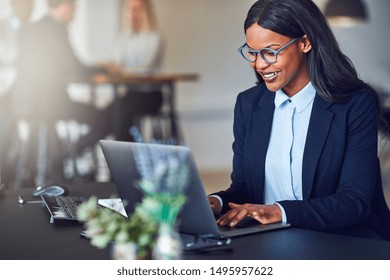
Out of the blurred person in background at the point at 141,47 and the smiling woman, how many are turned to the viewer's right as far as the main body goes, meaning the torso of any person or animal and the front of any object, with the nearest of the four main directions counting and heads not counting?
0

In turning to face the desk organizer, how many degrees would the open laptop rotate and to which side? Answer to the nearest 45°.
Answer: approximately 90° to its left

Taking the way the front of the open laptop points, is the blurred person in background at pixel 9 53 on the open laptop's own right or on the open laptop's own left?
on the open laptop's own left

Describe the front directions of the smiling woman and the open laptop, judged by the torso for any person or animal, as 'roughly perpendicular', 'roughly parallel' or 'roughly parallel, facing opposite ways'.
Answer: roughly parallel, facing opposite ways

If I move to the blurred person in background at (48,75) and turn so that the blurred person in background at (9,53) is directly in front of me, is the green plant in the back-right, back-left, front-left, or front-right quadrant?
back-left

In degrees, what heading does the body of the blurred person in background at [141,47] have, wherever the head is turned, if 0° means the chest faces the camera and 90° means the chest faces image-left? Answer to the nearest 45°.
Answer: approximately 45°

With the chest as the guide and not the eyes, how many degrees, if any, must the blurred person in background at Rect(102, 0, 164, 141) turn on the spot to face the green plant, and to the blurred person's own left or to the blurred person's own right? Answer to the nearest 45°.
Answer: approximately 45° to the blurred person's own left

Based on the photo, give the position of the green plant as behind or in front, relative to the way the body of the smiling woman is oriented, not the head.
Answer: in front

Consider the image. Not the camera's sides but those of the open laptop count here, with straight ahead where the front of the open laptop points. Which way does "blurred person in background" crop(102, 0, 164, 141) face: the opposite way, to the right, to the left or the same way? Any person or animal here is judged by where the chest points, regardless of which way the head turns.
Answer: the opposite way

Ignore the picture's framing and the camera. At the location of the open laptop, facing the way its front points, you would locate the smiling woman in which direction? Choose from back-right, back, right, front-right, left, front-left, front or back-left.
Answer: front

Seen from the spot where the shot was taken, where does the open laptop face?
facing away from the viewer and to the right of the viewer

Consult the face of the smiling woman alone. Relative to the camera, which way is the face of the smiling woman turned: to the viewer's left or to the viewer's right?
to the viewer's left

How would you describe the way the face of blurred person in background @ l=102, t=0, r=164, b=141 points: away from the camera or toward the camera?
toward the camera

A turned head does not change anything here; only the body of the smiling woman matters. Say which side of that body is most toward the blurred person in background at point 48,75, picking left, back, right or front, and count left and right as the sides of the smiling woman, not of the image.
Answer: right
